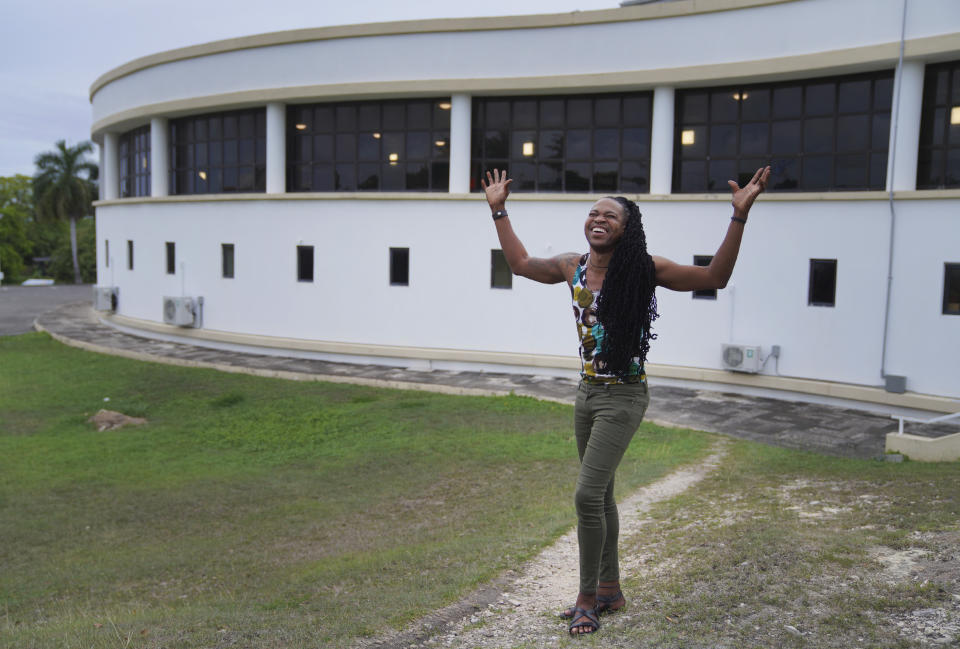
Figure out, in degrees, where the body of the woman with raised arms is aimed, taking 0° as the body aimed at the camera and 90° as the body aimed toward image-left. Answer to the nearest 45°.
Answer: approximately 45°

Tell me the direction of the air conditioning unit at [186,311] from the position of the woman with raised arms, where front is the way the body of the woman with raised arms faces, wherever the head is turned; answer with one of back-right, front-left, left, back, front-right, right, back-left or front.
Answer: right

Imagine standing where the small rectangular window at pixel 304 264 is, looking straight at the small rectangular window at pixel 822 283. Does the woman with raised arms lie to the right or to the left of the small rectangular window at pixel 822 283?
right

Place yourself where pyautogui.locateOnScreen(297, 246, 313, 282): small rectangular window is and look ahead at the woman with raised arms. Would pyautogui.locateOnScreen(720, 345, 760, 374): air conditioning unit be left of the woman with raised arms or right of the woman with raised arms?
left

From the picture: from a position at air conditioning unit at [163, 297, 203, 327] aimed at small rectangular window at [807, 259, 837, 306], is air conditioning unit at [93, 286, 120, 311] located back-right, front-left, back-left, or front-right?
back-left

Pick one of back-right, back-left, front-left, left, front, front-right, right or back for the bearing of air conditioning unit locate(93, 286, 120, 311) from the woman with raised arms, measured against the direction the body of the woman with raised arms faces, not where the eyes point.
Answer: right

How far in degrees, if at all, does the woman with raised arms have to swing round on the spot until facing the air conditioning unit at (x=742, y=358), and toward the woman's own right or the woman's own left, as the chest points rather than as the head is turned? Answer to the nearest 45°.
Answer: approximately 135° to the woman's own right

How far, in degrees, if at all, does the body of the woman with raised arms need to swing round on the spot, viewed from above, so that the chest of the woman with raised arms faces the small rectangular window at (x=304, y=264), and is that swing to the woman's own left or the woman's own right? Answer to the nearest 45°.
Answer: approximately 90° to the woman's own right

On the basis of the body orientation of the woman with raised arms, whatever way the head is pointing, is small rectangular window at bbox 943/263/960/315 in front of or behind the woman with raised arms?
behind
